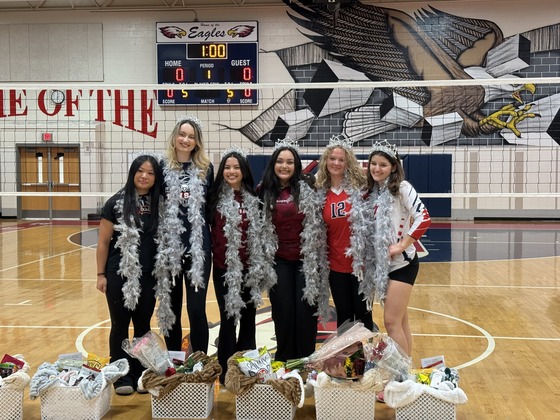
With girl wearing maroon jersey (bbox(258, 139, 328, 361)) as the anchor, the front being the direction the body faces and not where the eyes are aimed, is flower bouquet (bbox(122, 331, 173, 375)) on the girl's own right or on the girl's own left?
on the girl's own right

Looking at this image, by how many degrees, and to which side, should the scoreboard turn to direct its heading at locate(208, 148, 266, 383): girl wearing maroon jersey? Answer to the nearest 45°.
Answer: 0° — it already faces them

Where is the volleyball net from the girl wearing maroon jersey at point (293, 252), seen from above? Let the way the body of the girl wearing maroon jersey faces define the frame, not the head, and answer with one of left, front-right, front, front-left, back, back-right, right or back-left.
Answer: back

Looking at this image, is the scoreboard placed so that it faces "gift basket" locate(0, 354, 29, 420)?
yes

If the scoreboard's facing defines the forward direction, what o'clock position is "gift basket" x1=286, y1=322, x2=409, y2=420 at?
The gift basket is roughly at 12 o'clock from the scoreboard.

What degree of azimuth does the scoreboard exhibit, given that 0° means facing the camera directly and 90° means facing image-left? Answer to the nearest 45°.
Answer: approximately 0°

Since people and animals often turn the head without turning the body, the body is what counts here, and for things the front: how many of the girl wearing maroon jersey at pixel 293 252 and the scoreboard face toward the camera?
2

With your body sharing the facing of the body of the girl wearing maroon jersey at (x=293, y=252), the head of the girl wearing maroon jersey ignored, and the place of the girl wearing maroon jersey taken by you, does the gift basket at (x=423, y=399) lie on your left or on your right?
on your left

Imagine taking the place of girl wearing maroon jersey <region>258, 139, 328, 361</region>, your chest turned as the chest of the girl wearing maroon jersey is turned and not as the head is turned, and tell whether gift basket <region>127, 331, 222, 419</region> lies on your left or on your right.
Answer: on your right

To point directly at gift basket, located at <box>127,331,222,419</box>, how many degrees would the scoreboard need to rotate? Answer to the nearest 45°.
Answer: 0° — it already faces it
